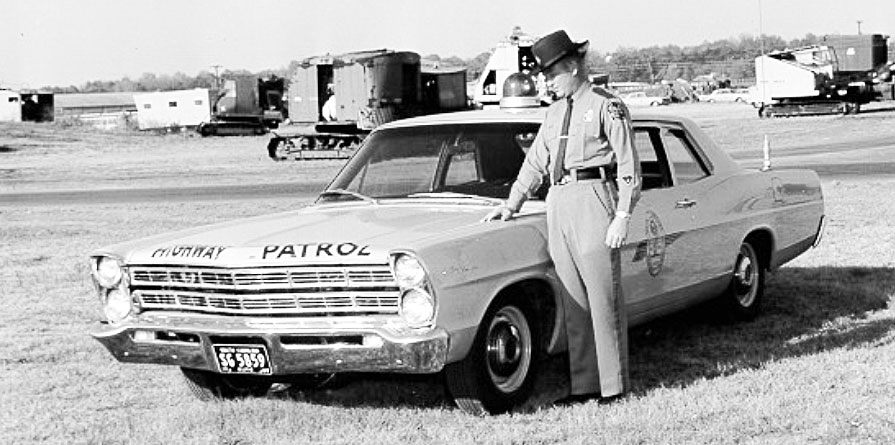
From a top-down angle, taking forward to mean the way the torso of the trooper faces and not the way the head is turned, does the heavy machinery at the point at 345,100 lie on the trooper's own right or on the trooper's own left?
on the trooper's own right

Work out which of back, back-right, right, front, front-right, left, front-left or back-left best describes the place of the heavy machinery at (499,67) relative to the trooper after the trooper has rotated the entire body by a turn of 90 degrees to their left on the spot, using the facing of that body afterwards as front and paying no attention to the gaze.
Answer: back-left

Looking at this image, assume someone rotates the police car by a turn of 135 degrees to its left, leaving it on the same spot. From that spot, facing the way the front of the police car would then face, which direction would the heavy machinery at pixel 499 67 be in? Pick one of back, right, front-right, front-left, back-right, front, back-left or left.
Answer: left

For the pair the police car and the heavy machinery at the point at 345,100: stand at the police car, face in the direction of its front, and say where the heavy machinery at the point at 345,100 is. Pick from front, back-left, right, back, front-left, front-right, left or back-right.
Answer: back-right

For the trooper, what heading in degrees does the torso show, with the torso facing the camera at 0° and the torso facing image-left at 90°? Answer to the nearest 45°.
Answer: approximately 45°
